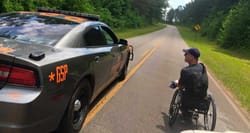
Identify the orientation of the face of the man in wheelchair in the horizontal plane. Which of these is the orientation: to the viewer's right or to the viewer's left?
to the viewer's left

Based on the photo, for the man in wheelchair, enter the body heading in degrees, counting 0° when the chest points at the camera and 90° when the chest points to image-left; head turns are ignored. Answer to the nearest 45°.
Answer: approximately 135°

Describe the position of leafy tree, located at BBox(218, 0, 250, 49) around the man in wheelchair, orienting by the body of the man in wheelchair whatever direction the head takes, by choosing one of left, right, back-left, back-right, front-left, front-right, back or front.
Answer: front-right
